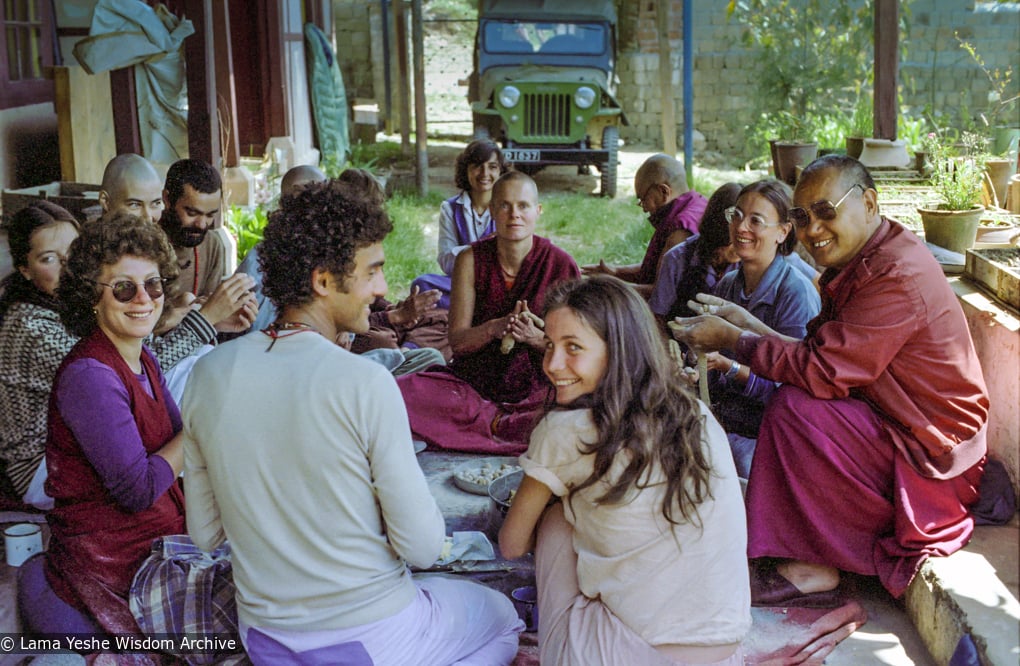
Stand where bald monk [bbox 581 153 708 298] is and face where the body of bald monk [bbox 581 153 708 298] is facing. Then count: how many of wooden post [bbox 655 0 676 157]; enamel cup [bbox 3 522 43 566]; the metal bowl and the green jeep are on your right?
2

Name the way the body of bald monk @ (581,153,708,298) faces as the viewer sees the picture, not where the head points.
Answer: to the viewer's left

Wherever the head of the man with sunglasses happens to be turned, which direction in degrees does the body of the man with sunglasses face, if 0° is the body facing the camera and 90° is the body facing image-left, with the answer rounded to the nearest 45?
approximately 90°

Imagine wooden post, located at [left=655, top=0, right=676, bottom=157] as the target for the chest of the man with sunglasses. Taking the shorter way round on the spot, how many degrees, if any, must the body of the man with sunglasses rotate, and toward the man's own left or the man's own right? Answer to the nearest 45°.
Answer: approximately 90° to the man's own right

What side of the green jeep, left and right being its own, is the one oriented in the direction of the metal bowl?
front

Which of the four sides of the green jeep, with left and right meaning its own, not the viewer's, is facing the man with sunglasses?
front

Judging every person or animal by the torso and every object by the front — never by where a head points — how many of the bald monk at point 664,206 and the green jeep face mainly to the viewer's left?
1

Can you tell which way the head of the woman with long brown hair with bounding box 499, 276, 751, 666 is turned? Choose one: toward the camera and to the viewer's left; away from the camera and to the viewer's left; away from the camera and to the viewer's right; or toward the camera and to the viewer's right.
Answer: toward the camera and to the viewer's left

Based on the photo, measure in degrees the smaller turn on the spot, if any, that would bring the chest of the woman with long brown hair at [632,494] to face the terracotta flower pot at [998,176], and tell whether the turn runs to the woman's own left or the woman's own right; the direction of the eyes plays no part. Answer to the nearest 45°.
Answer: approximately 90° to the woman's own right

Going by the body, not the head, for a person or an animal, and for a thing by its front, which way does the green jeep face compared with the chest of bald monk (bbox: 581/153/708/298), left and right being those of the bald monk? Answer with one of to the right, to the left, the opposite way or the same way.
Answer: to the left

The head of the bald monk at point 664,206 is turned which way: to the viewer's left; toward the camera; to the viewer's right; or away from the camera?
to the viewer's left

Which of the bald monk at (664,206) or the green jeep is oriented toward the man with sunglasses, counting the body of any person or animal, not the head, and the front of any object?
the green jeep

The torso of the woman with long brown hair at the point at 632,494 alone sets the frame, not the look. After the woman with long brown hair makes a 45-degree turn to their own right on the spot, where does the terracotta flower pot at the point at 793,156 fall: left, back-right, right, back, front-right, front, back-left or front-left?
front

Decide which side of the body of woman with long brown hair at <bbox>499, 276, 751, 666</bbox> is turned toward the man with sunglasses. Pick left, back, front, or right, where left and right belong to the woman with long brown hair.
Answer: right

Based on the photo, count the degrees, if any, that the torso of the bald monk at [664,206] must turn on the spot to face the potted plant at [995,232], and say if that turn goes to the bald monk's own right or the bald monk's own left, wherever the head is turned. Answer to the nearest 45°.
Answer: approximately 180°

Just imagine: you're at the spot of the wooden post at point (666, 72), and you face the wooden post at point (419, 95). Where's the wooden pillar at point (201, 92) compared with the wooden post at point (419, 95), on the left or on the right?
left

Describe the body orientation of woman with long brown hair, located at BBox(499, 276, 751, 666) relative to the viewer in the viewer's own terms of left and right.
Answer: facing away from the viewer and to the left of the viewer

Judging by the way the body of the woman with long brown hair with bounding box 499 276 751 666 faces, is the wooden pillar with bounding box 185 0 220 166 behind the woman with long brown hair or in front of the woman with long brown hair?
in front
